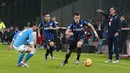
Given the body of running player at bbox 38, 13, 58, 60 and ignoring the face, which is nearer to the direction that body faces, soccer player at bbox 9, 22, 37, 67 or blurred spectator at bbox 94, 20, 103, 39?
the soccer player

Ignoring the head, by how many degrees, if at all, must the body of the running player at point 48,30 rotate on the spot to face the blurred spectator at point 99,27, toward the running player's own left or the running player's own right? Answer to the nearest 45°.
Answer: approximately 135° to the running player's own left

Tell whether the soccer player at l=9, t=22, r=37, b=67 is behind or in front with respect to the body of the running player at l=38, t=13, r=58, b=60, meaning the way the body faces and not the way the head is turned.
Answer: in front

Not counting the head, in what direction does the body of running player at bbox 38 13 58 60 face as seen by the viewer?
toward the camera
